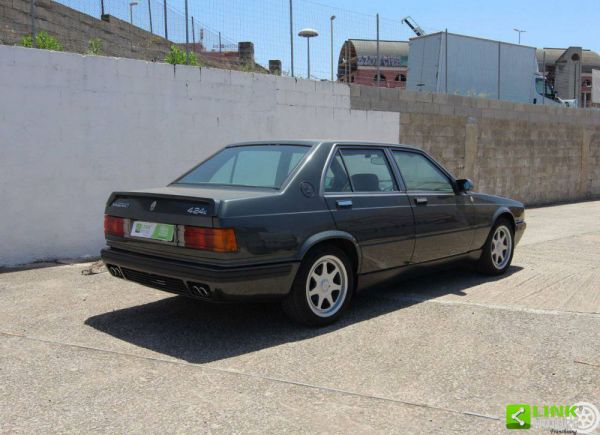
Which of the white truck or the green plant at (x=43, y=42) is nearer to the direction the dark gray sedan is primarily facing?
the white truck

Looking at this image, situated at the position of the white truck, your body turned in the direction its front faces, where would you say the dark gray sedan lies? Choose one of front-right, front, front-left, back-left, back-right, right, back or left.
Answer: back-right

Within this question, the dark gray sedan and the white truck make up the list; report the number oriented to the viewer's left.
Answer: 0

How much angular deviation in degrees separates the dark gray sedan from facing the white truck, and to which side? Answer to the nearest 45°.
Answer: approximately 45° to its left

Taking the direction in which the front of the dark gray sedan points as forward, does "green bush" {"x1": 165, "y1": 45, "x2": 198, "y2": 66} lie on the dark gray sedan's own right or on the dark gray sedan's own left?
on the dark gray sedan's own left

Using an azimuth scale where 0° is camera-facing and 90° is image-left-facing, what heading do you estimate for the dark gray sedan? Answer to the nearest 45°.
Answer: approximately 225°

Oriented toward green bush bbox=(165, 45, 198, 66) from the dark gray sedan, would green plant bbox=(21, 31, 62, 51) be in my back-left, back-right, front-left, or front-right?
front-left

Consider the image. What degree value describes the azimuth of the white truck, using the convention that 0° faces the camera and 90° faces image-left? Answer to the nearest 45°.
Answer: approximately 225°

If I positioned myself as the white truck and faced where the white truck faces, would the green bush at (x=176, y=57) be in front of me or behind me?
behind

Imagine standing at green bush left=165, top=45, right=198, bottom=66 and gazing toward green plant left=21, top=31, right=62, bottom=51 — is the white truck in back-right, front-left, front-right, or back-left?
back-right

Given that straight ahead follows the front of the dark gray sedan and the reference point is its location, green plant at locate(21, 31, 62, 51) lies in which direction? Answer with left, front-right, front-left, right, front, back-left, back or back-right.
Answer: left

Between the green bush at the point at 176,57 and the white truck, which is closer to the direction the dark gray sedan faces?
the white truck

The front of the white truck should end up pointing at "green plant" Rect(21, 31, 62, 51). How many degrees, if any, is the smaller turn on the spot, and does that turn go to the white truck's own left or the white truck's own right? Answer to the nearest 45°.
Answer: approximately 135° to the white truck's own right

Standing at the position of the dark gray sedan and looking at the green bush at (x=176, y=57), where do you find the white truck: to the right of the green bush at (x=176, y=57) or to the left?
right
